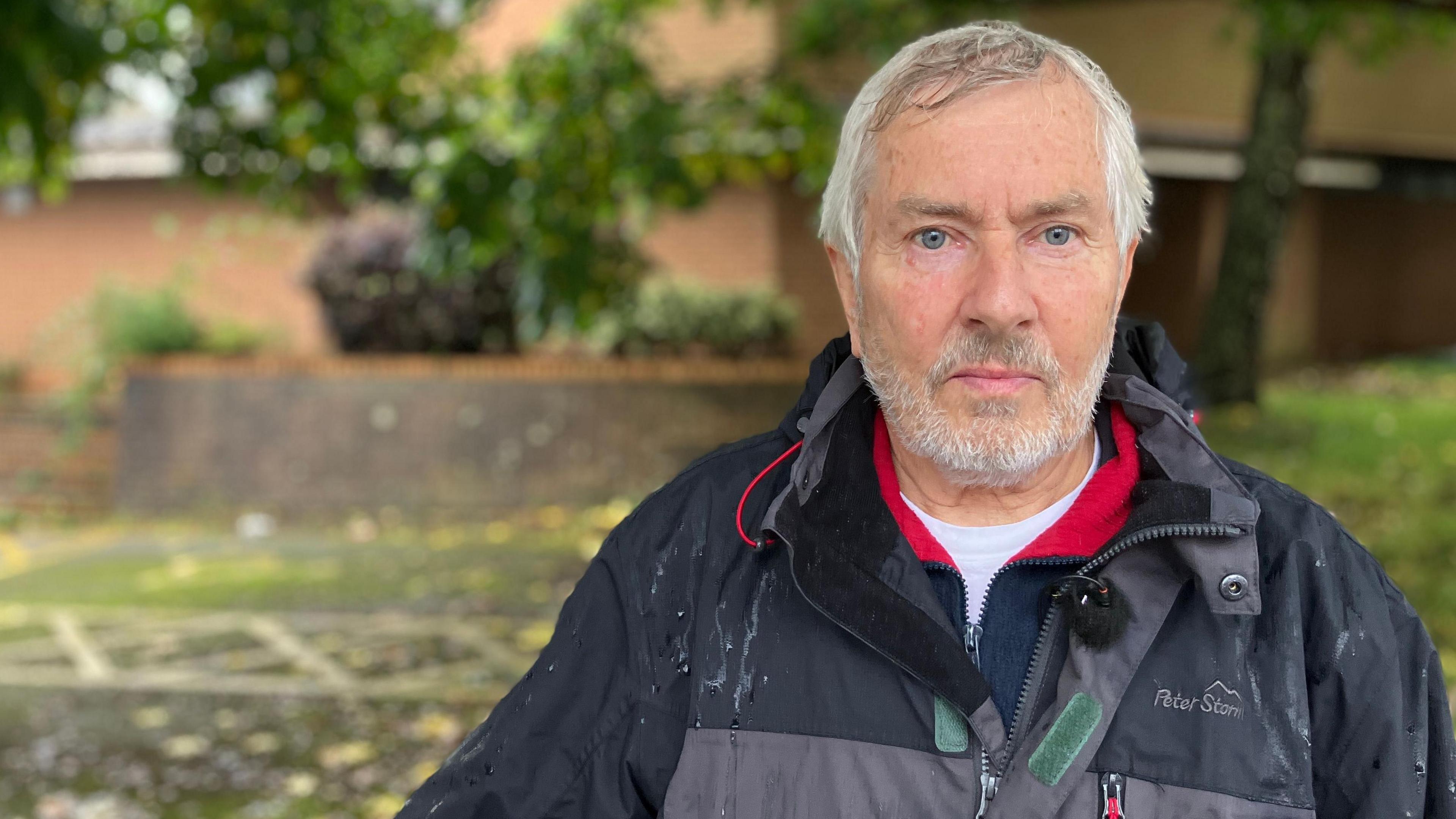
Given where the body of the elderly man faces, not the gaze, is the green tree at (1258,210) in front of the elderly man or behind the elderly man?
behind

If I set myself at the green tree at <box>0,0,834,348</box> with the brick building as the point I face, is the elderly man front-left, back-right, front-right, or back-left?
back-right

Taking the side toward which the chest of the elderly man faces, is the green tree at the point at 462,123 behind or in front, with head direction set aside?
behind

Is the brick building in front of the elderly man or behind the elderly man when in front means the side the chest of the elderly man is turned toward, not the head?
behind

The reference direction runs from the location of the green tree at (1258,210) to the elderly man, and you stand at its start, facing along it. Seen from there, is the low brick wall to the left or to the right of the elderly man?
right

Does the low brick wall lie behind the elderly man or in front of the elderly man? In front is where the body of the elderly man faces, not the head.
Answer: behind

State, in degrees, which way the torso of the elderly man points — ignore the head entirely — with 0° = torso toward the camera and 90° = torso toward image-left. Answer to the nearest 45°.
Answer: approximately 0°
